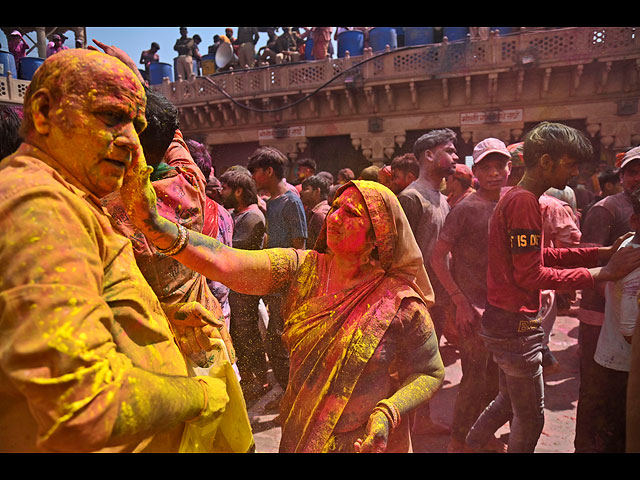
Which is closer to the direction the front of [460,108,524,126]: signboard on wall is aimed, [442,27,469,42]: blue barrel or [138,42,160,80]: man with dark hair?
the man with dark hair

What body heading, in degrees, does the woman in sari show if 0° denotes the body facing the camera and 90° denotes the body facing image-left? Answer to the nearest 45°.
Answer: approximately 45°

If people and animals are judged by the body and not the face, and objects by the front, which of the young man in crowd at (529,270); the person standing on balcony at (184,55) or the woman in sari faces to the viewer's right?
the young man in crowd

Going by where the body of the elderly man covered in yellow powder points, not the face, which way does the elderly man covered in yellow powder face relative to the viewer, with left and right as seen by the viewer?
facing to the right of the viewer

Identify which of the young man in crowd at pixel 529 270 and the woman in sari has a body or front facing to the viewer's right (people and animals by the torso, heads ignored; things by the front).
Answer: the young man in crowd

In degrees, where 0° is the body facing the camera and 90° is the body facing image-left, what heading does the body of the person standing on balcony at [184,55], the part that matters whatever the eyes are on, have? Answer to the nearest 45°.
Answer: approximately 0°

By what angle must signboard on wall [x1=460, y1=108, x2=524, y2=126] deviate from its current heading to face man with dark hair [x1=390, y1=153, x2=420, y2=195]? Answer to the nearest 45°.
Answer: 0° — it already faces them

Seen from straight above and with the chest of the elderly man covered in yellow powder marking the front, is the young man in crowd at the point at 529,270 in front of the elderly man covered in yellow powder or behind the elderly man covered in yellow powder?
in front

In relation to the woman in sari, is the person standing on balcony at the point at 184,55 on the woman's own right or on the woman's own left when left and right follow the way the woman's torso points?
on the woman's own right
